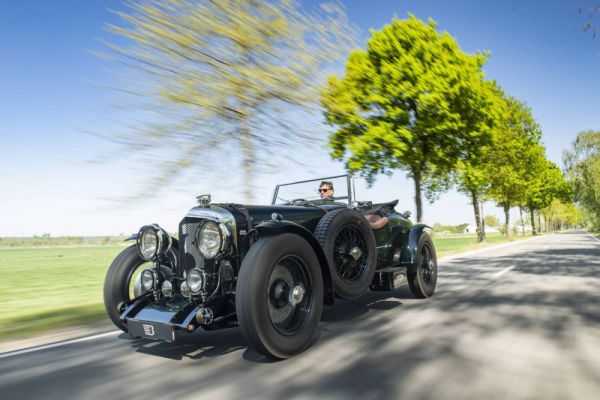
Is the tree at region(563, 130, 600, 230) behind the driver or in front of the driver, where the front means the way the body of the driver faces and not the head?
behind

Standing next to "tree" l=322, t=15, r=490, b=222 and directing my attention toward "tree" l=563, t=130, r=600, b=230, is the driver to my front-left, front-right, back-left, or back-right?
back-right

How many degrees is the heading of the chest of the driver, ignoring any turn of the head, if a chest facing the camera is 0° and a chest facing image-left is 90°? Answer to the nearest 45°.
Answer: approximately 45°

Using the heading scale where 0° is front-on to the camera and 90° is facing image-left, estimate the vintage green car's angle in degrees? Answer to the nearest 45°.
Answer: approximately 45°

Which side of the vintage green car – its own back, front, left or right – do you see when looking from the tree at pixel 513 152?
back
